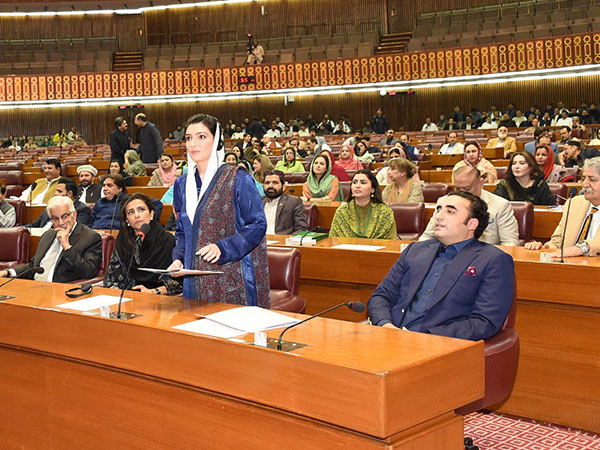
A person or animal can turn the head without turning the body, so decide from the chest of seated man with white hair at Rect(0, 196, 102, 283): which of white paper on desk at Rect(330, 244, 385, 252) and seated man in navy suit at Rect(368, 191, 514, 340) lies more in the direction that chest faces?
the seated man in navy suit

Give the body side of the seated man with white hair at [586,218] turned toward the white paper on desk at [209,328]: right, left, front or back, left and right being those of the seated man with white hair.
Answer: front

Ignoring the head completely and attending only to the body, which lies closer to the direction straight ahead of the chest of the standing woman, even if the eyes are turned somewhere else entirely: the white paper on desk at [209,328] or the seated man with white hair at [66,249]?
the white paper on desk

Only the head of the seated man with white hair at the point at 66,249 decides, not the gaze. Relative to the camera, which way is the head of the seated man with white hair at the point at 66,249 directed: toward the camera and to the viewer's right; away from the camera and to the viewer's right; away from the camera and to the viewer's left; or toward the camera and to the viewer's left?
toward the camera and to the viewer's right

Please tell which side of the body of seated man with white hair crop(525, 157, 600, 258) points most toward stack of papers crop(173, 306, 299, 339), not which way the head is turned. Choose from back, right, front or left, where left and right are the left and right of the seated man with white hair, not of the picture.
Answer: front

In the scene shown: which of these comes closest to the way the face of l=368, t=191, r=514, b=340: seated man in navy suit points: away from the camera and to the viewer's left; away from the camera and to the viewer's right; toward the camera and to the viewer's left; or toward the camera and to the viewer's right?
toward the camera and to the viewer's left

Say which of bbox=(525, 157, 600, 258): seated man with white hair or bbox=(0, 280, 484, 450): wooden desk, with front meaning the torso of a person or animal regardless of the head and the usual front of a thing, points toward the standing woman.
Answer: the seated man with white hair

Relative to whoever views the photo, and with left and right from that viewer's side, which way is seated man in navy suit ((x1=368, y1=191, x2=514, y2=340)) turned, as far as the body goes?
facing the viewer and to the left of the viewer

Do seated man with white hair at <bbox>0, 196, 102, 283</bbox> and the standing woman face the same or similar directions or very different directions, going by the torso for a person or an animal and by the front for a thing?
same or similar directions
